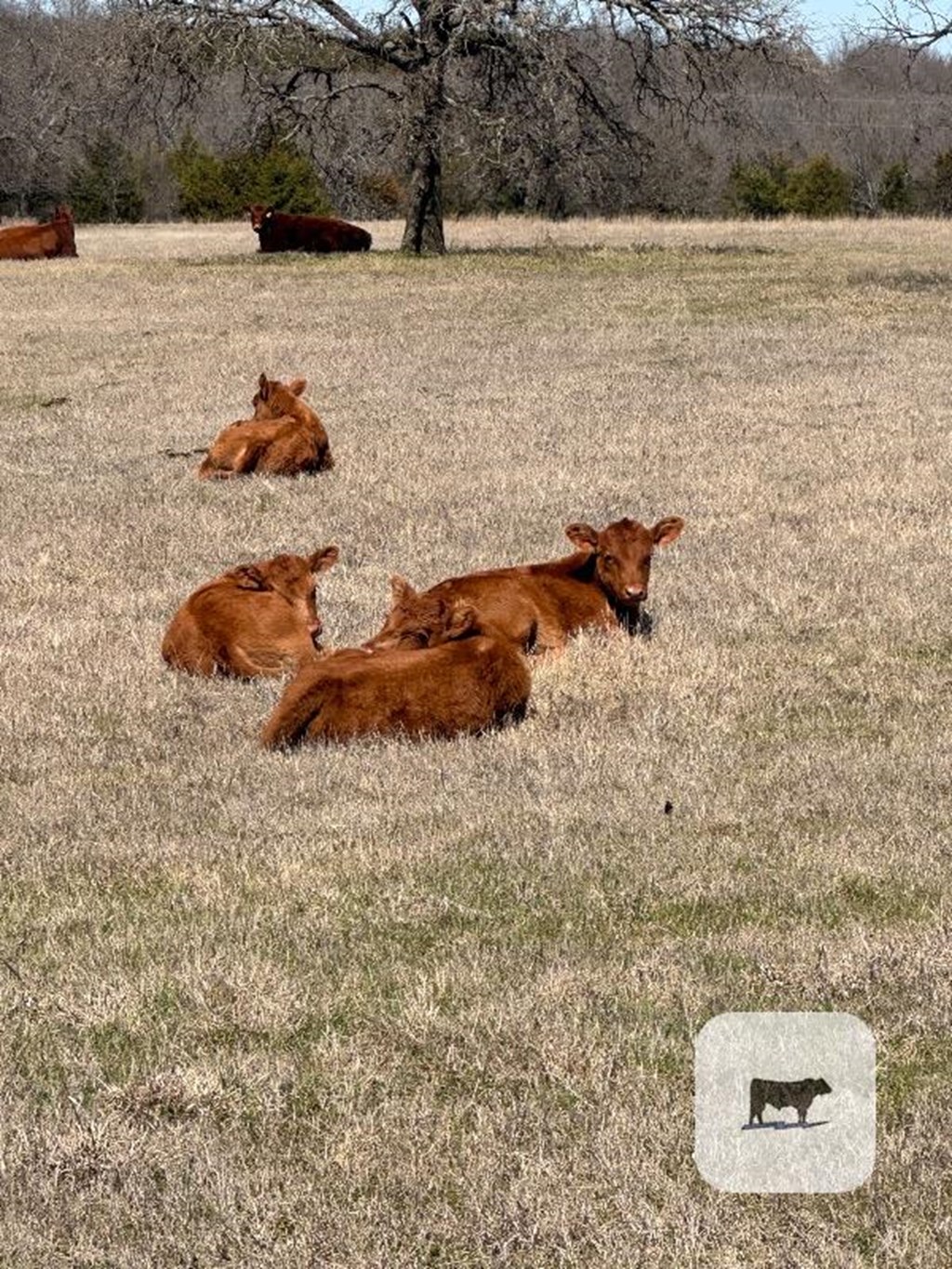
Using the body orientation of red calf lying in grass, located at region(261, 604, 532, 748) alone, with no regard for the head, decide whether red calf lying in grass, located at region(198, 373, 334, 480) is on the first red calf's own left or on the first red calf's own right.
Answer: on the first red calf's own left

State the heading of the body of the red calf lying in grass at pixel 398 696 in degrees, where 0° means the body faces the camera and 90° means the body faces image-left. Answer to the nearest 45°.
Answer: approximately 270°

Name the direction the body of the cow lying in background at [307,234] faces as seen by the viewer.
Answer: to the viewer's left

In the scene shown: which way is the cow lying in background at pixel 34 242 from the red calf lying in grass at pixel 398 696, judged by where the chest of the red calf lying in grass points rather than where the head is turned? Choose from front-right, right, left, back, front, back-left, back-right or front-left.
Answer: left

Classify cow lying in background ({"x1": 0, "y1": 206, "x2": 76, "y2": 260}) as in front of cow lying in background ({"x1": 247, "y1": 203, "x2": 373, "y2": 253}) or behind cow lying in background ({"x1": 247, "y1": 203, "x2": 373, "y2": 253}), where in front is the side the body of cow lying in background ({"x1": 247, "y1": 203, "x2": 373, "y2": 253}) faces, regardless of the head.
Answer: in front

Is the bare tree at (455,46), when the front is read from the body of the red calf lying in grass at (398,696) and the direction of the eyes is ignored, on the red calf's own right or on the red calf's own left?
on the red calf's own left

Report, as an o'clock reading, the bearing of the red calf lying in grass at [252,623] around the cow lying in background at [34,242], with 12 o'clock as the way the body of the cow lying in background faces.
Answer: The red calf lying in grass is roughly at 3 o'clock from the cow lying in background.

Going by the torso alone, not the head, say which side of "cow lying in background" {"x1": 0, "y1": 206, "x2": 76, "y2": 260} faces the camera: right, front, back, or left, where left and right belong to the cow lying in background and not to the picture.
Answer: right

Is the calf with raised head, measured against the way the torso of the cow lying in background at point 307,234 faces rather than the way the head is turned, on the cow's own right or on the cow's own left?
on the cow's own left

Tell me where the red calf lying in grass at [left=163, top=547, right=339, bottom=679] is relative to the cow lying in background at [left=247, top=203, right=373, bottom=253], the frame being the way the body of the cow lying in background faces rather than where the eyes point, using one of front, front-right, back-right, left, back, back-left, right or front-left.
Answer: left

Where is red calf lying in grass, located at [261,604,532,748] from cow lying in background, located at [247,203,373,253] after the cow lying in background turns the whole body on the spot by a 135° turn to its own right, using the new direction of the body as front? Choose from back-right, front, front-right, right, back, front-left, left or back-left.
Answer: back-right

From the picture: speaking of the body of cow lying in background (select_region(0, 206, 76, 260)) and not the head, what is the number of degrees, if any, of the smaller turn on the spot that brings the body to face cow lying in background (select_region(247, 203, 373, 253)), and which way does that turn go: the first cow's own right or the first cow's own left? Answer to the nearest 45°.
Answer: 0° — it already faces it

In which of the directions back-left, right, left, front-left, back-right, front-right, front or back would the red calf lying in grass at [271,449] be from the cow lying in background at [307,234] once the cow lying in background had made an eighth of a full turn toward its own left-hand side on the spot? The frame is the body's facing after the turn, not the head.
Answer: front-left

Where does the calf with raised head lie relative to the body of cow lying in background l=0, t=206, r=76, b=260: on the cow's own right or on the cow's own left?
on the cow's own right

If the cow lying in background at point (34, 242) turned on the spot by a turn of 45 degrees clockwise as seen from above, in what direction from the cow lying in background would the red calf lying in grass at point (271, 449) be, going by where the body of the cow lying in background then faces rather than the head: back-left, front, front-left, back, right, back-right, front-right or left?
front-right
